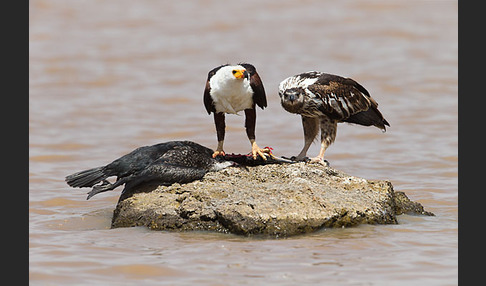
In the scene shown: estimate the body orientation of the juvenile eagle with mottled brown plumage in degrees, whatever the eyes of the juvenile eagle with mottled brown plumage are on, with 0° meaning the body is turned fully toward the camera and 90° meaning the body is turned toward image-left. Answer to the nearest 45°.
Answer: approximately 45°
